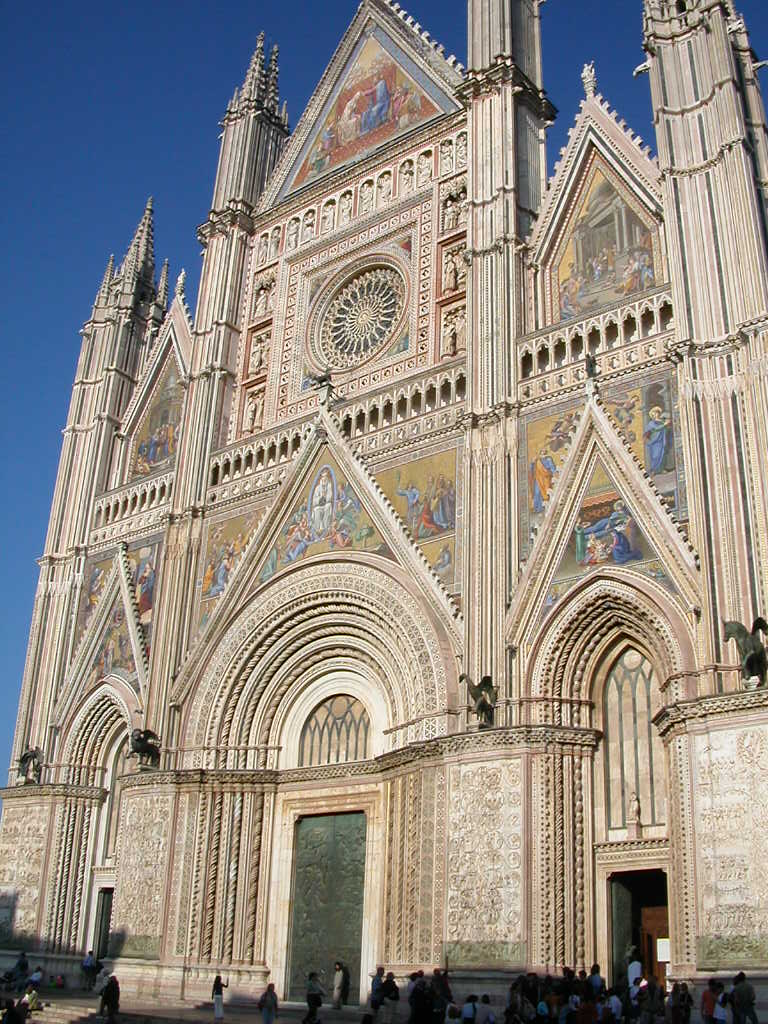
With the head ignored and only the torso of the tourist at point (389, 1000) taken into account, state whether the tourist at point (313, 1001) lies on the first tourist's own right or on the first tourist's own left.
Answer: on the first tourist's own left

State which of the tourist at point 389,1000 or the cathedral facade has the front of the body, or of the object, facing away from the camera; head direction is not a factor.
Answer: the tourist

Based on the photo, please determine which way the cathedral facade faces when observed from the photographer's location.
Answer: facing the viewer and to the left of the viewer

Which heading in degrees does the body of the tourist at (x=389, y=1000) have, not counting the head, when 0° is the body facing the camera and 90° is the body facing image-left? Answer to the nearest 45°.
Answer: approximately 180°

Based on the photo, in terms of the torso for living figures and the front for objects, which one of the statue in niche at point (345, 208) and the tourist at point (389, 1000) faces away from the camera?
the tourist
